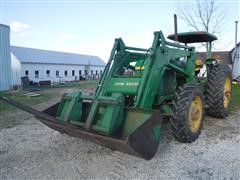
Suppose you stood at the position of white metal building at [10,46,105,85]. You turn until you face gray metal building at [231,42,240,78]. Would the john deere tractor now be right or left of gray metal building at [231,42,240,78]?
right

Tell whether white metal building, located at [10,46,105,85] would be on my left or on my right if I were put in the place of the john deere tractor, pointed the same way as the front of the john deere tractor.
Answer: on my right

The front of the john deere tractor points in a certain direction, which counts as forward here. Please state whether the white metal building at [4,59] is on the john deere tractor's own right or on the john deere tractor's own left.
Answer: on the john deere tractor's own right

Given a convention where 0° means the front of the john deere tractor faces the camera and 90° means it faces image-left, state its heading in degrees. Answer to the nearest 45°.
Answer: approximately 45°

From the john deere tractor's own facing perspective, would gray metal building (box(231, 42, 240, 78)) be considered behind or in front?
behind

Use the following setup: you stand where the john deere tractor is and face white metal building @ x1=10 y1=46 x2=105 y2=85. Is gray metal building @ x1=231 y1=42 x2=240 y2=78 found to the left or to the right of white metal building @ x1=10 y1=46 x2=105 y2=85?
right
